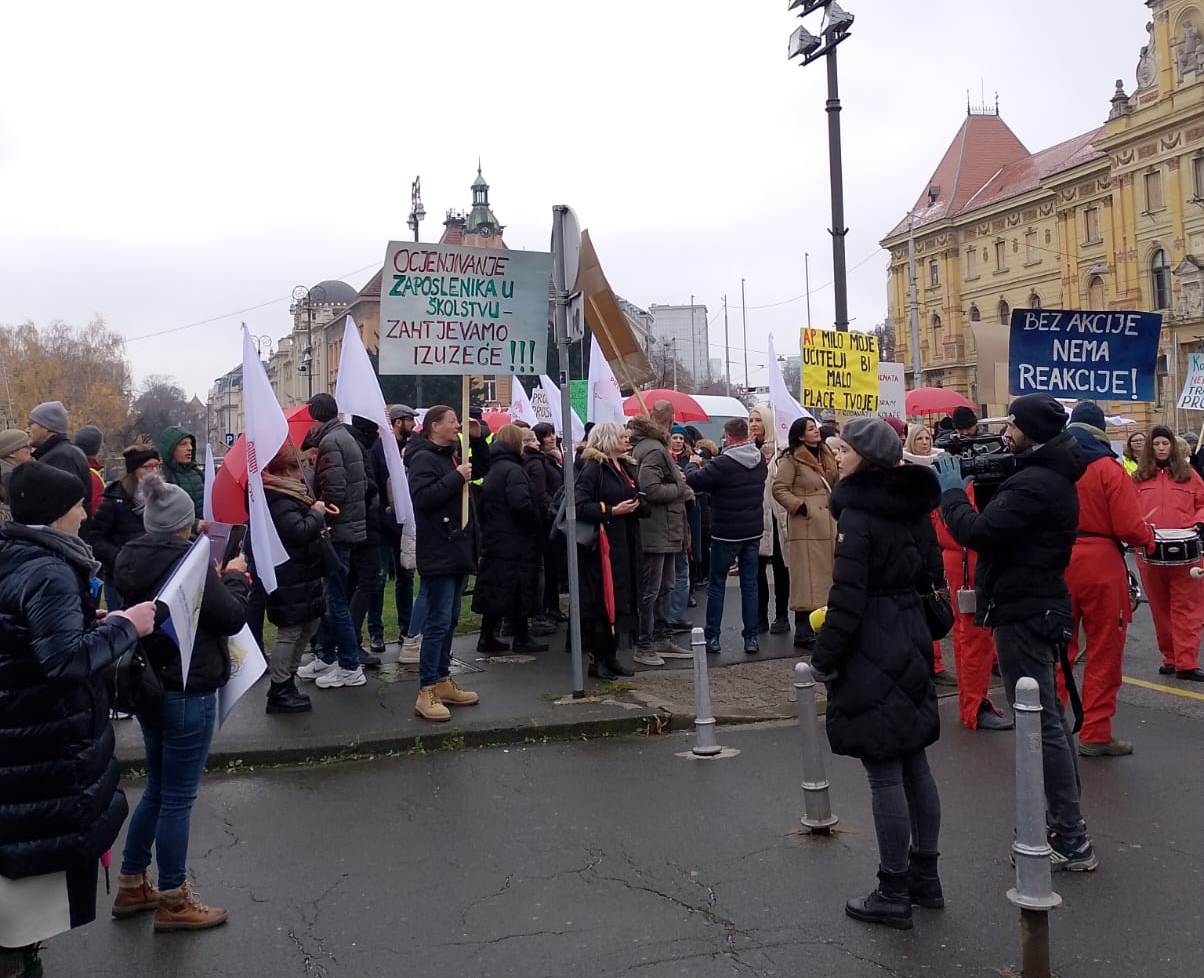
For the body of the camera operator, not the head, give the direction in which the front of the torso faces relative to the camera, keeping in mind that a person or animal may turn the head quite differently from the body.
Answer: to the viewer's left

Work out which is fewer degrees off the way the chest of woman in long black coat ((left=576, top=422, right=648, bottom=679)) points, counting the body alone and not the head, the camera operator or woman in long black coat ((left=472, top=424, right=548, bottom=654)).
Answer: the camera operator

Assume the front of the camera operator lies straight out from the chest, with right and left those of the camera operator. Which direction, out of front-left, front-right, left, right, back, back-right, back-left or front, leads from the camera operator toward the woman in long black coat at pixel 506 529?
front-right

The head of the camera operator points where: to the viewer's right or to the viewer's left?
to the viewer's left

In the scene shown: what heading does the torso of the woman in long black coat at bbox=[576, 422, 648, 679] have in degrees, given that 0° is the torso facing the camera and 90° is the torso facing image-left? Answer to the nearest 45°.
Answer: approximately 315°

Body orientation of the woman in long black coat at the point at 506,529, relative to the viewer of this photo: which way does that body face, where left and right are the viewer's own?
facing away from the viewer and to the right of the viewer

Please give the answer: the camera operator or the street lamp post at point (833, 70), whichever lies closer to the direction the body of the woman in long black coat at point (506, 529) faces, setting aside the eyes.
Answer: the street lamp post

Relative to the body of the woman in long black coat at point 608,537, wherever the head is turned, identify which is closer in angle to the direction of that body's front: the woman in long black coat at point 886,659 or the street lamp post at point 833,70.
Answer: the woman in long black coat
